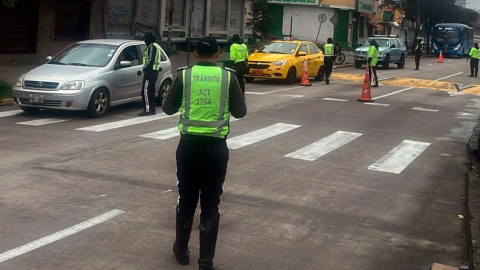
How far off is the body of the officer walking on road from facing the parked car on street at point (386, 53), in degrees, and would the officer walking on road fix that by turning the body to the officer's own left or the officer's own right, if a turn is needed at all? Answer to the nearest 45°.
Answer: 0° — they already face it

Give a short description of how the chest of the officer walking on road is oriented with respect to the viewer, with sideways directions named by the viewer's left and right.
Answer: facing away from the viewer

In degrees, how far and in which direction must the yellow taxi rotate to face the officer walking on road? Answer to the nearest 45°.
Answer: approximately 45° to its left

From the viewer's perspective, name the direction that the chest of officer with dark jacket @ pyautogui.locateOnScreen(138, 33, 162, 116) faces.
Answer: to the viewer's left

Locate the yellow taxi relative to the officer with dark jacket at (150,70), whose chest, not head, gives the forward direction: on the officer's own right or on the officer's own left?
on the officer's own right

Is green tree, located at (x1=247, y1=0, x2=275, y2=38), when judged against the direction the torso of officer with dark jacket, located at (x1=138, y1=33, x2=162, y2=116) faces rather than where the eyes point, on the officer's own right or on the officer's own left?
on the officer's own right

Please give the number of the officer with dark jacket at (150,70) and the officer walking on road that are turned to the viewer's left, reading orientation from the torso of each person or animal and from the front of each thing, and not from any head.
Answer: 1

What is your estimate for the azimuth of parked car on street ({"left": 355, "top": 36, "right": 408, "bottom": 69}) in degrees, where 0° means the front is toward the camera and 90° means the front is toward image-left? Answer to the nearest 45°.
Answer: approximately 45°

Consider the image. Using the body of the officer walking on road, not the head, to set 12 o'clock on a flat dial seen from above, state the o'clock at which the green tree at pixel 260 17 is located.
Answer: The green tree is roughly at 12 o'clock from the officer walking on road.

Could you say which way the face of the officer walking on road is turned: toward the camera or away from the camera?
away from the camera

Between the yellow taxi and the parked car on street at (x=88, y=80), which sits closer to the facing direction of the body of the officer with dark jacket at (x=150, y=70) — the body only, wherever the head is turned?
the parked car on street

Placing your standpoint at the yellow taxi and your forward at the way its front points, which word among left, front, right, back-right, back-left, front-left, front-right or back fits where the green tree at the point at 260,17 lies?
back-right
